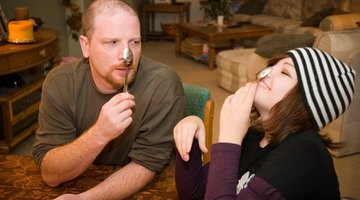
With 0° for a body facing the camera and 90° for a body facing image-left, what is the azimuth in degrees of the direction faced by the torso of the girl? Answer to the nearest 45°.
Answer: approximately 45°

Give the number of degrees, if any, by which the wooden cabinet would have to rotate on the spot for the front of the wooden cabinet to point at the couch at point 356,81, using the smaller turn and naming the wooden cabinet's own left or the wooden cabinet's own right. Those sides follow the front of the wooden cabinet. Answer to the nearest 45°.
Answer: approximately 45° to the wooden cabinet's own left

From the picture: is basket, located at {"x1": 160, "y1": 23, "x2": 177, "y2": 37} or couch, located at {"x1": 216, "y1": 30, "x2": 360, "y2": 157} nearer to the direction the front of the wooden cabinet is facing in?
the couch

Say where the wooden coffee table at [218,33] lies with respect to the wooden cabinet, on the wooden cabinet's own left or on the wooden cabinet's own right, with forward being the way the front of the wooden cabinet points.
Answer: on the wooden cabinet's own left

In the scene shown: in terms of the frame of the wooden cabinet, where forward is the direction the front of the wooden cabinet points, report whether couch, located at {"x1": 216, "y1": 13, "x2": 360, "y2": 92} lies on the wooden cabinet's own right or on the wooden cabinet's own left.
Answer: on the wooden cabinet's own left

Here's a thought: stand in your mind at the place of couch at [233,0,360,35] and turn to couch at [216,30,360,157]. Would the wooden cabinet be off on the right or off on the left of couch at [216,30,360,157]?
right

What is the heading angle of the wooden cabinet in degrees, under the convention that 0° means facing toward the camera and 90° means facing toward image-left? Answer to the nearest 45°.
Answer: approximately 315°

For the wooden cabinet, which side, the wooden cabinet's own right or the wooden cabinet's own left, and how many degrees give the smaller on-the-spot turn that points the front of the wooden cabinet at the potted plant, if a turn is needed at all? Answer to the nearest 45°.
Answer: approximately 90° to the wooden cabinet's own left

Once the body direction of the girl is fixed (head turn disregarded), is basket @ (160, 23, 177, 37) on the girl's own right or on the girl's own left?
on the girl's own right

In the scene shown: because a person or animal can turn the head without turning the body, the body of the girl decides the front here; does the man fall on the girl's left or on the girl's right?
on the girl's right
